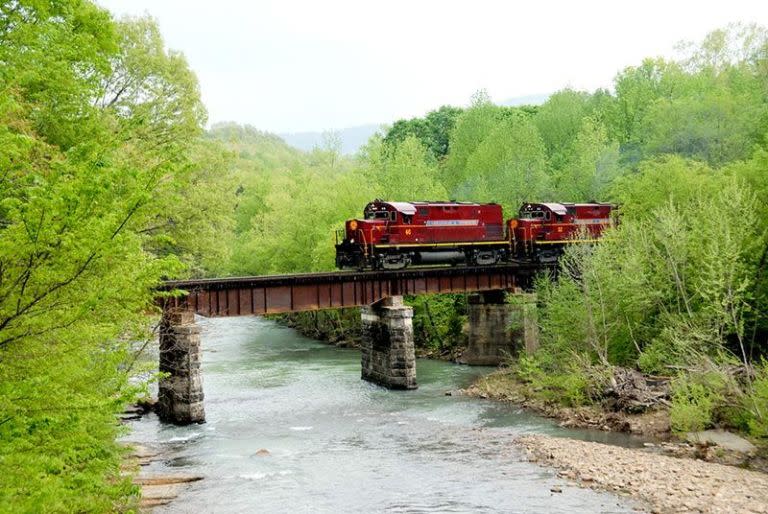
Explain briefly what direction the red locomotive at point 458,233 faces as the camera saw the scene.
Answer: facing the viewer and to the left of the viewer
